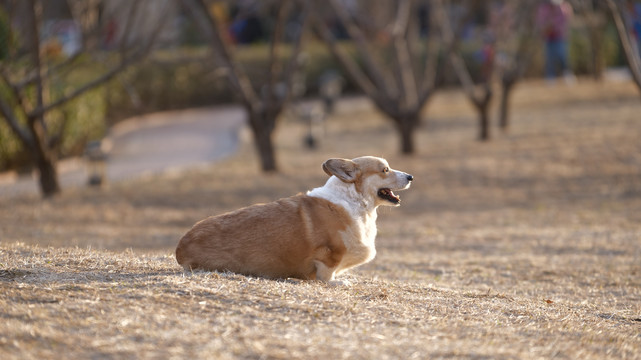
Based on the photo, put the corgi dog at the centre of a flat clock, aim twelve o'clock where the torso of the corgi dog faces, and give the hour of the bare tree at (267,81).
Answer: The bare tree is roughly at 9 o'clock from the corgi dog.

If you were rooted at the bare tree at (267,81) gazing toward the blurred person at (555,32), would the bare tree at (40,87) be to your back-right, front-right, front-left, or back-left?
back-left

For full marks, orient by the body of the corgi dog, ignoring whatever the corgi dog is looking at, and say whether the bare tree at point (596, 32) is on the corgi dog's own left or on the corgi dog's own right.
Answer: on the corgi dog's own left

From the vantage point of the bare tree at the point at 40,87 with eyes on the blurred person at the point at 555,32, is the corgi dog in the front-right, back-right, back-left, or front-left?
back-right

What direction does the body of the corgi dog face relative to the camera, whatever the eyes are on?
to the viewer's right
